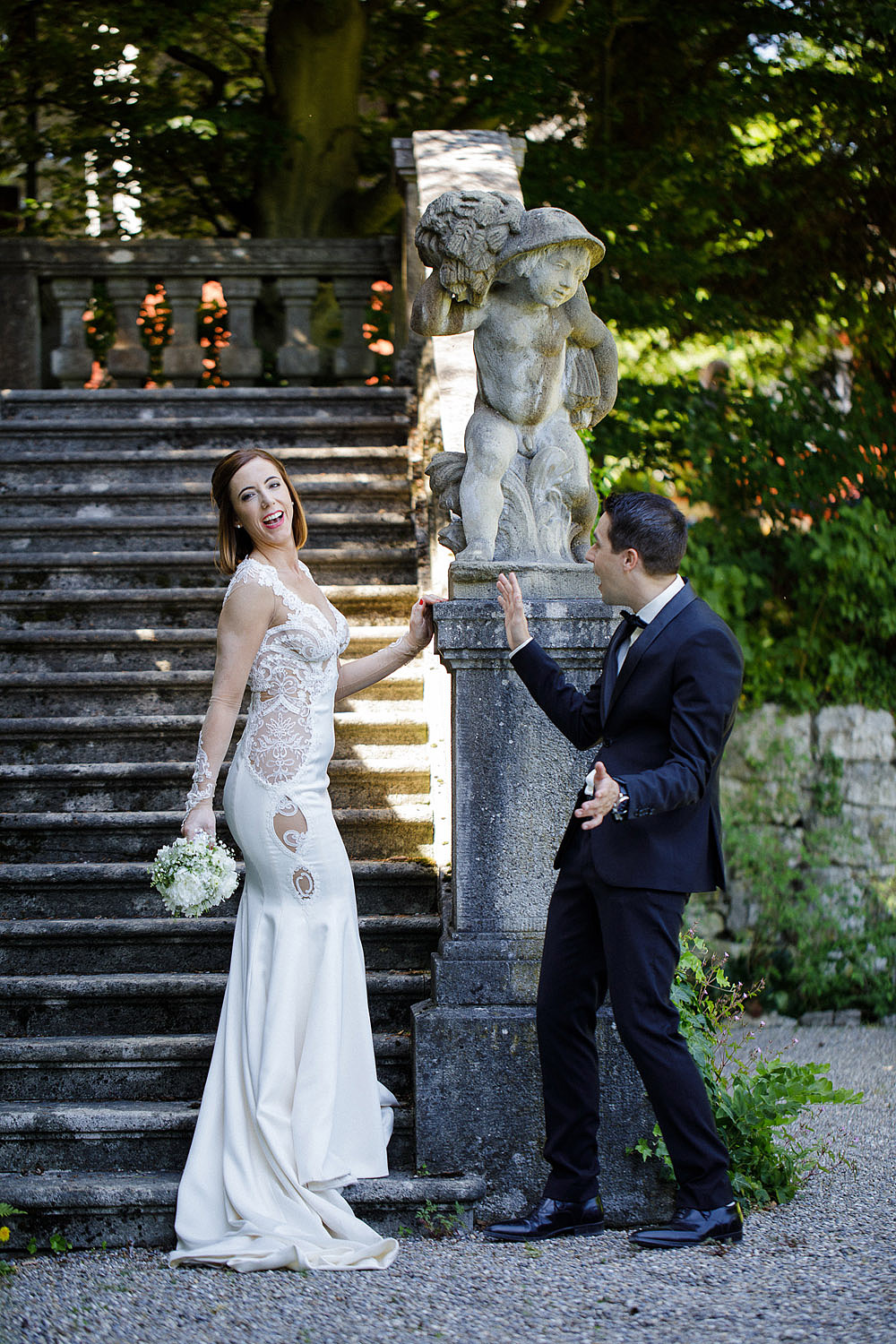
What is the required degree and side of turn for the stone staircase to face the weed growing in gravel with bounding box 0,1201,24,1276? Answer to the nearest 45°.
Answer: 0° — it already faces it

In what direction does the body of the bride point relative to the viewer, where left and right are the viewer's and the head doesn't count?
facing the viewer and to the right of the viewer

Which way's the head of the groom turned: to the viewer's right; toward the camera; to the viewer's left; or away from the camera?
to the viewer's left

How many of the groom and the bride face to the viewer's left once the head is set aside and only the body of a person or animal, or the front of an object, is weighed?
1

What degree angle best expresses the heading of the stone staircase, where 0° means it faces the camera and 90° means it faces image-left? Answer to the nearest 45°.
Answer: approximately 0°

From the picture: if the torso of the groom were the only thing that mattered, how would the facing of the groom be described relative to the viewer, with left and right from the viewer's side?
facing to the left of the viewer

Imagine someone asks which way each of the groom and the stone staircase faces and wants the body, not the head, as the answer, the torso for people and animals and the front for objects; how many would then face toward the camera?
1
